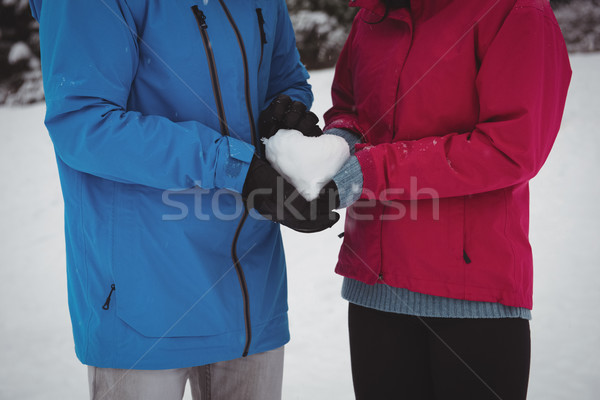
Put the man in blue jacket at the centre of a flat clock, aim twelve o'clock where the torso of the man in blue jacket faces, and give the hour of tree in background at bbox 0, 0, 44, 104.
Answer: The tree in background is roughly at 7 o'clock from the man in blue jacket.

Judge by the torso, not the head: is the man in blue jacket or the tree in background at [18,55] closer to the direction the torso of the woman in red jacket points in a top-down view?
the man in blue jacket

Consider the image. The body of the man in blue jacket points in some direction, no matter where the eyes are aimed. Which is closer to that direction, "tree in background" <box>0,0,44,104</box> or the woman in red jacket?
the woman in red jacket

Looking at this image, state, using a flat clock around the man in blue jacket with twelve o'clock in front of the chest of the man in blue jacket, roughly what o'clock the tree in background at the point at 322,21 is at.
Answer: The tree in background is roughly at 8 o'clock from the man in blue jacket.

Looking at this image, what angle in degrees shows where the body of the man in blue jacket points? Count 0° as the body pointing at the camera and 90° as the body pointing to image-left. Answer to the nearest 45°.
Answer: approximately 315°

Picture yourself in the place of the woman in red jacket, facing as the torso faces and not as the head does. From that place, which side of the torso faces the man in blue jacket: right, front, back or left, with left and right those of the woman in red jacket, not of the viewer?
front

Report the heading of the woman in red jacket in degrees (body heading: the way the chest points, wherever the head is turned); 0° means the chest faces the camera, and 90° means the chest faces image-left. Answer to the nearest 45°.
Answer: approximately 45°
